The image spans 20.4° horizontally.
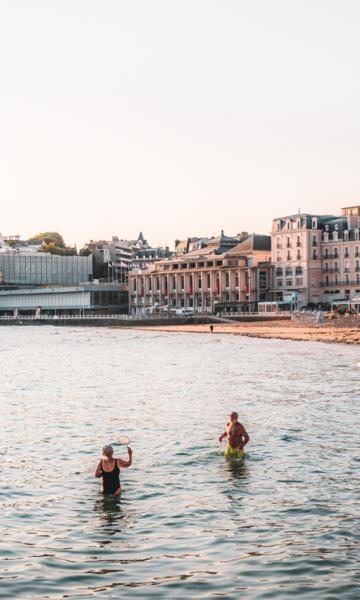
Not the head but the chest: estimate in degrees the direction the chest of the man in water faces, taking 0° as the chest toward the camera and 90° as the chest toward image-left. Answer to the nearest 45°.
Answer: approximately 45°

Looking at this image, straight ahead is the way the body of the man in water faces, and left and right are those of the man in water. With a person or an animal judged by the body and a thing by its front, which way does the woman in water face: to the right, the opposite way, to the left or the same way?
the opposite way

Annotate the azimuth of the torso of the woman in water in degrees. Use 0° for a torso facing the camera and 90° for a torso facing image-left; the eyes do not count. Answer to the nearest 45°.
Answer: approximately 225°

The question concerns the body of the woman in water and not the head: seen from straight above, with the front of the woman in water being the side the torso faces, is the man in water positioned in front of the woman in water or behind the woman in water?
in front

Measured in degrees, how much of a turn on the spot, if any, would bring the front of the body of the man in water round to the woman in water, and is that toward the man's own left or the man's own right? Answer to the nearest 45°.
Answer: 0° — they already face them
